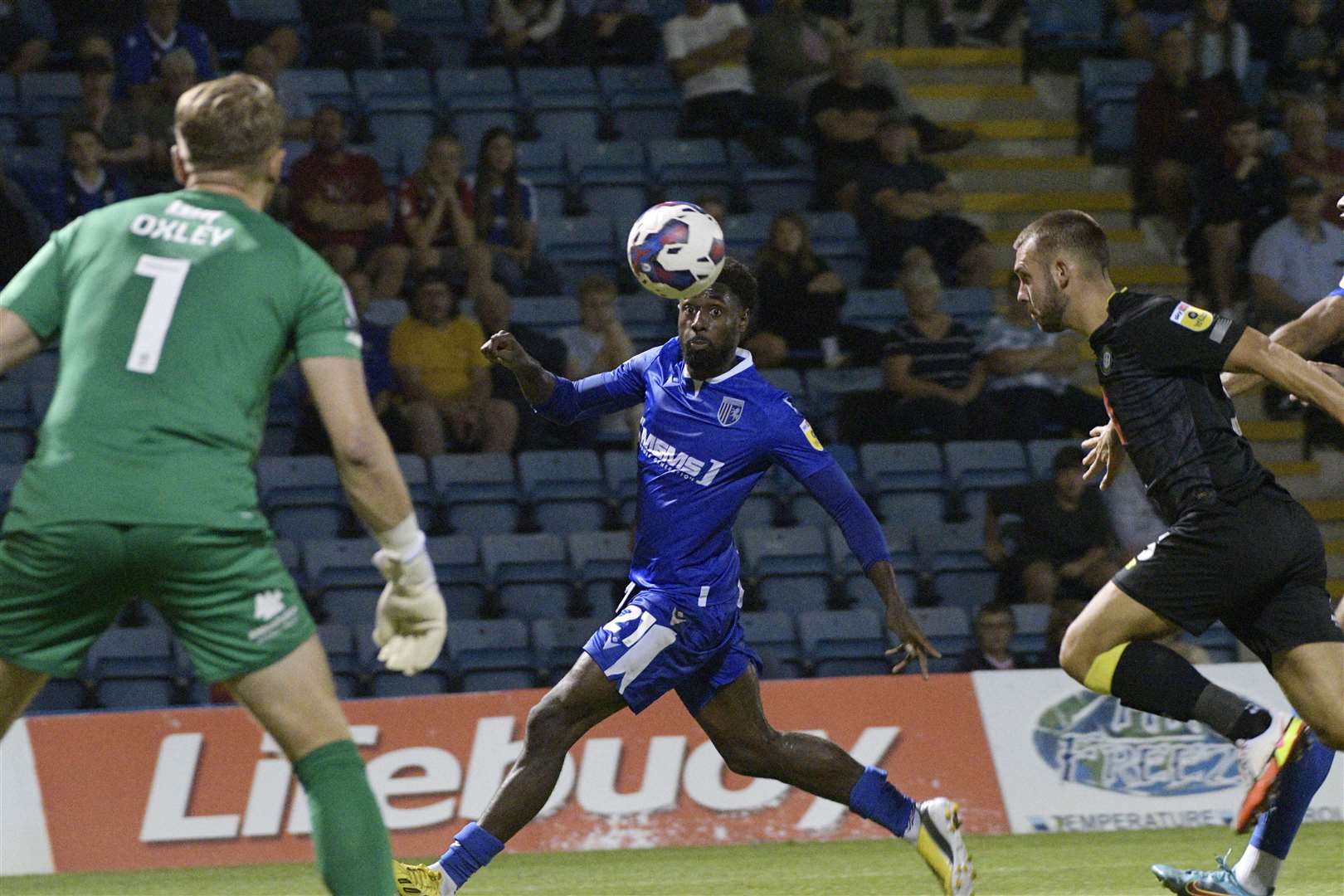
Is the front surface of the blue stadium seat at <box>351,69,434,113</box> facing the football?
yes

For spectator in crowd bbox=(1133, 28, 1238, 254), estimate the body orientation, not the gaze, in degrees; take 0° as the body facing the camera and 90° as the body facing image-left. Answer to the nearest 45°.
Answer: approximately 0°

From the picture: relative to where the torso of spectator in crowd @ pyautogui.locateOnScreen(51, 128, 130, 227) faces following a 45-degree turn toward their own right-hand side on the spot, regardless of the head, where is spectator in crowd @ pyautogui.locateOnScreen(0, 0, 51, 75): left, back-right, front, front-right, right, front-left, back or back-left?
back-right

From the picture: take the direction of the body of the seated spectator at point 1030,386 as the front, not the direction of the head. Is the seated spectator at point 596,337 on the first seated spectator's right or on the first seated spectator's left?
on the first seated spectator's right

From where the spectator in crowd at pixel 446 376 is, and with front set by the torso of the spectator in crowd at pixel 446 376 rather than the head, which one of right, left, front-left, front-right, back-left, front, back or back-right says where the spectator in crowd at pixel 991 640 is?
front-left
